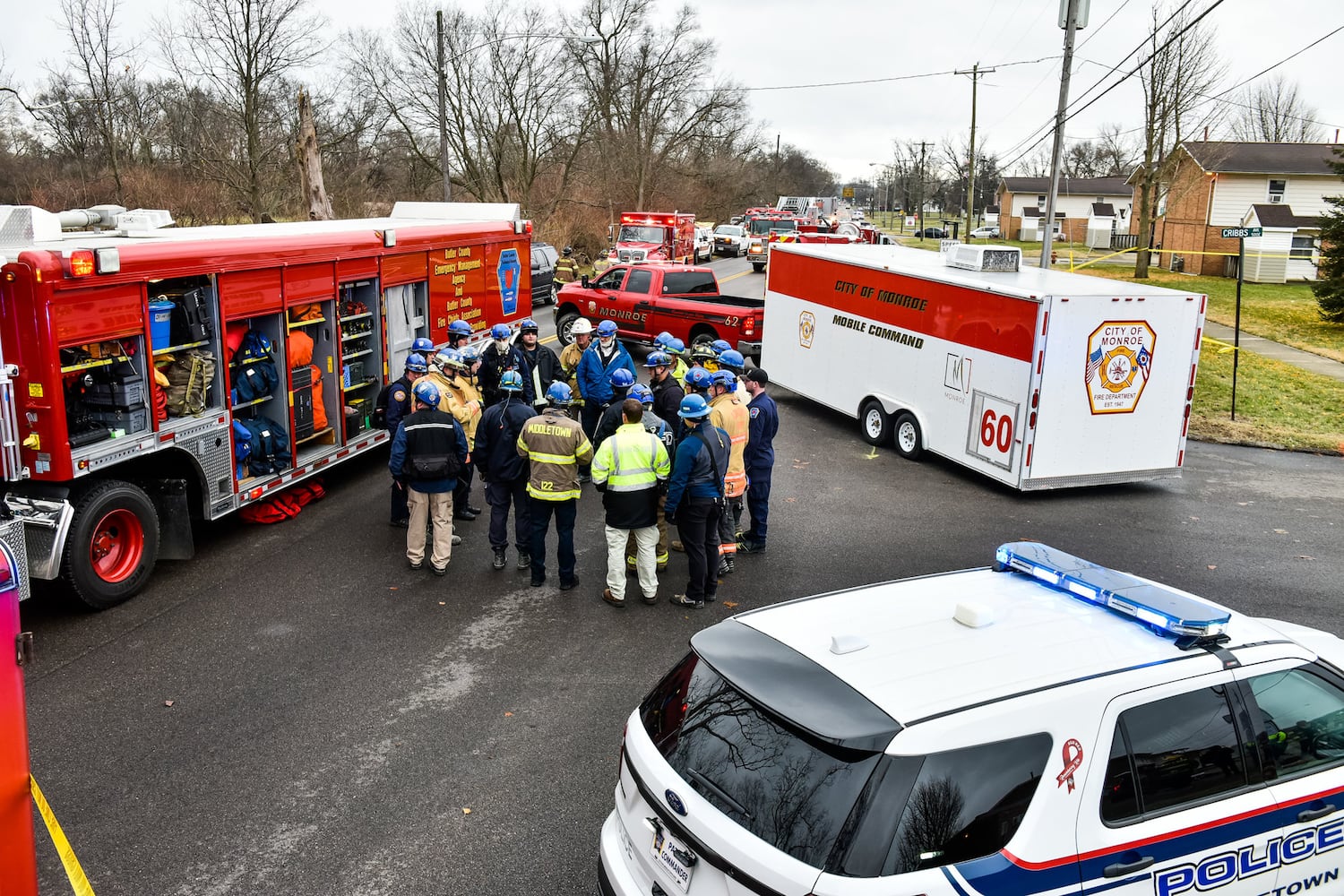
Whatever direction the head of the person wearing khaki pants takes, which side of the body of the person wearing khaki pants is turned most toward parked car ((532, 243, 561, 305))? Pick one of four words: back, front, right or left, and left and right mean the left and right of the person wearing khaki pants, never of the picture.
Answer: front

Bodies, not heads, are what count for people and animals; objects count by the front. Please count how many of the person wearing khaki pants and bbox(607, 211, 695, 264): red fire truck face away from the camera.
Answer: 1

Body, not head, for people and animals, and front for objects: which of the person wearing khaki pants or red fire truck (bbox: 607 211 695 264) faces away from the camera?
the person wearing khaki pants

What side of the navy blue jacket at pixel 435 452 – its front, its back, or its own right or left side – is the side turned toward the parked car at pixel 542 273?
front

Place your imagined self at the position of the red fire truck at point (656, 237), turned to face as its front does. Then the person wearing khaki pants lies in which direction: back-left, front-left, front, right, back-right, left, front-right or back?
front-left

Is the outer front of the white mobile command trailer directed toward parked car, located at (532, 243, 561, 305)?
yes

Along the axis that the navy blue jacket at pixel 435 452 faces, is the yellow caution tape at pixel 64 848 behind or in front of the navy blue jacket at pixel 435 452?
behind

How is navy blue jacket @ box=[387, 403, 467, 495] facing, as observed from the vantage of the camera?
facing away from the viewer

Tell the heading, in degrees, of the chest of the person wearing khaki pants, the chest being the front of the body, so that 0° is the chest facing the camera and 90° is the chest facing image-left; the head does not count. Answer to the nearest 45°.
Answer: approximately 180°

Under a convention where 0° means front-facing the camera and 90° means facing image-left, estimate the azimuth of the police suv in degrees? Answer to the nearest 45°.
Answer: approximately 225°

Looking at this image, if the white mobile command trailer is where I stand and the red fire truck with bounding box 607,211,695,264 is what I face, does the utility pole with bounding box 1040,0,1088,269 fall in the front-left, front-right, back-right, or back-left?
front-right

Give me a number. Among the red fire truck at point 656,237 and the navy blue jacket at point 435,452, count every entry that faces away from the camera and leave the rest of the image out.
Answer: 1

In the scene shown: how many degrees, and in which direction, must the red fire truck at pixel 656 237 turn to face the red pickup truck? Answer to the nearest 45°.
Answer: approximately 45° to its left

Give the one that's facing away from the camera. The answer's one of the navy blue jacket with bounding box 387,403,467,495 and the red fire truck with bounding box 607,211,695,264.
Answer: the navy blue jacket

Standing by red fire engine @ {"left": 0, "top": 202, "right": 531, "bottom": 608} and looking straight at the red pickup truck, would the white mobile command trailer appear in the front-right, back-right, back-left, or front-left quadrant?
front-right

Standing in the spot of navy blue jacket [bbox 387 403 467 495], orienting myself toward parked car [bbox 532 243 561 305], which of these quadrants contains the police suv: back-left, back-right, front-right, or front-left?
back-right

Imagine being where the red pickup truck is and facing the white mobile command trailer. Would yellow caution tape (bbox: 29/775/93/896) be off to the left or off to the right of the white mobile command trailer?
right
